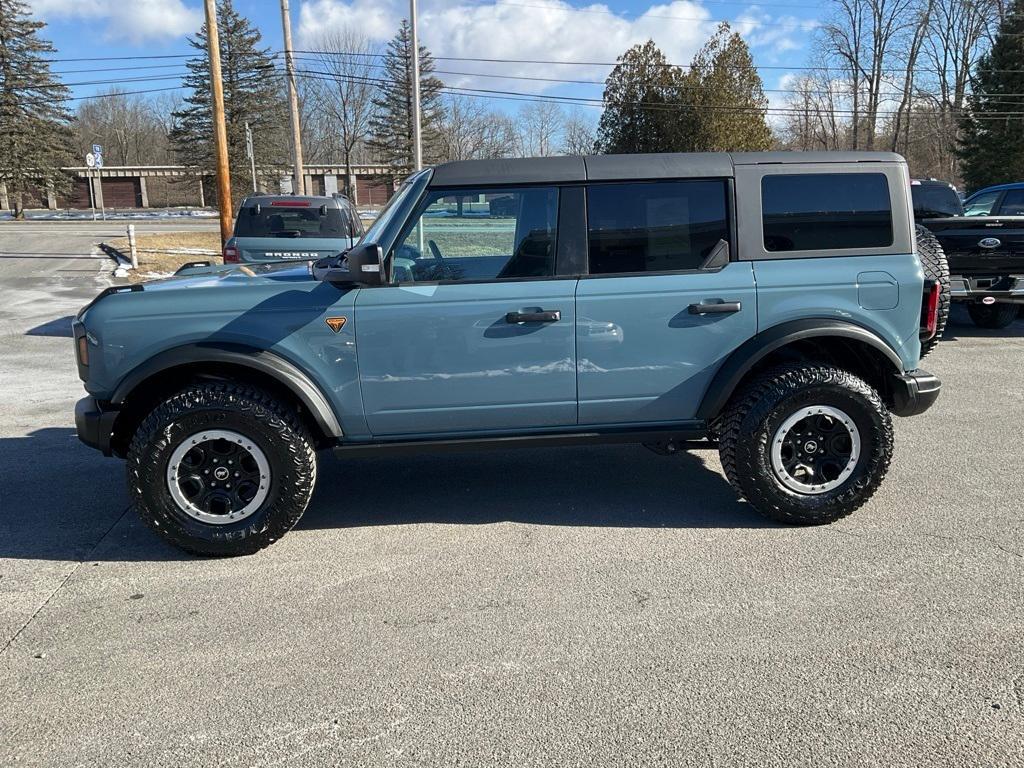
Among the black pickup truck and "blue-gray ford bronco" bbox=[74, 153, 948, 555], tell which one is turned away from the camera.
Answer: the black pickup truck

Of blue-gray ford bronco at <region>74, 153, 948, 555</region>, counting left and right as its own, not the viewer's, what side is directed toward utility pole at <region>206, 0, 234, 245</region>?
right

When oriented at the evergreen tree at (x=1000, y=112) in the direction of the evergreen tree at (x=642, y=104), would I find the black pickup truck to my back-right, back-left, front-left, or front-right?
front-left

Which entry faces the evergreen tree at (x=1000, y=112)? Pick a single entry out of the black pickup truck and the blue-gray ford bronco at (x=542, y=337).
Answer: the black pickup truck

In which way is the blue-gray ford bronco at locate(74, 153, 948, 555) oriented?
to the viewer's left

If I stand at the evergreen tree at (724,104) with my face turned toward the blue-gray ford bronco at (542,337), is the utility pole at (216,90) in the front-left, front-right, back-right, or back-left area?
front-right

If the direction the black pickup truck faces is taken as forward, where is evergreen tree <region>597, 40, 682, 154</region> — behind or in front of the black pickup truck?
in front

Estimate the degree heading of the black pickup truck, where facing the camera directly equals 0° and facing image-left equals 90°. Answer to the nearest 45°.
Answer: approximately 180°

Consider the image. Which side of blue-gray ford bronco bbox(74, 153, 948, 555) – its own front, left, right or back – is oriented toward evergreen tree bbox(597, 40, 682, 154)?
right

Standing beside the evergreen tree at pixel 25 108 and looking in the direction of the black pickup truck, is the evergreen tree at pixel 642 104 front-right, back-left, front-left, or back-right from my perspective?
front-left

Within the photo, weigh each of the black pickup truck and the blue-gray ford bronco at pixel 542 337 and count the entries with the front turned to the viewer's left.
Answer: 1

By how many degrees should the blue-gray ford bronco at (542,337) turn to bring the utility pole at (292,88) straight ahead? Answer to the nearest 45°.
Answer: approximately 90° to its right

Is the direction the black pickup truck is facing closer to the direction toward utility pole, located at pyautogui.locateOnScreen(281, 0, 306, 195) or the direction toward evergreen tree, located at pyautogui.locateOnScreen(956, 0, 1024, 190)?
the evergreen tree
